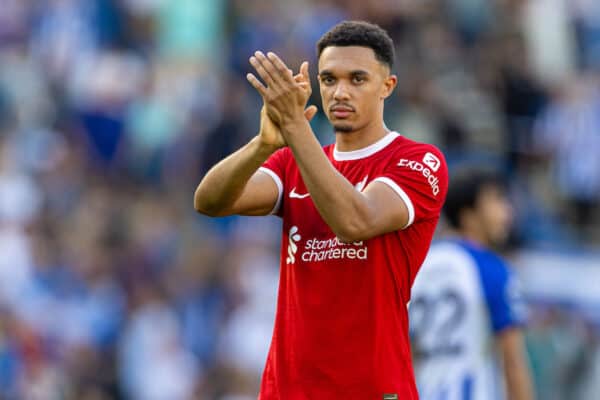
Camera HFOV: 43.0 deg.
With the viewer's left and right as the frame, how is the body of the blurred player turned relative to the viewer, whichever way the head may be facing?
facing away from the viewer and to the right of the viewer
